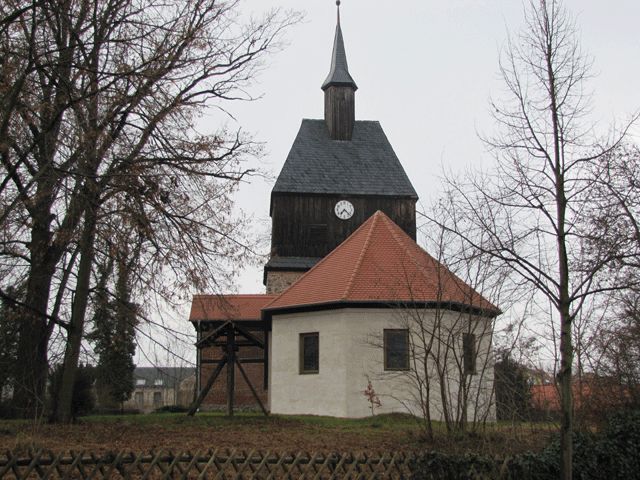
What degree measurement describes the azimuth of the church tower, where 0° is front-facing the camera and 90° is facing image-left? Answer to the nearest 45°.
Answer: approximately 0°

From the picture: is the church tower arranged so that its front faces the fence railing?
yes

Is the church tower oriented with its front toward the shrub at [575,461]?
yes
